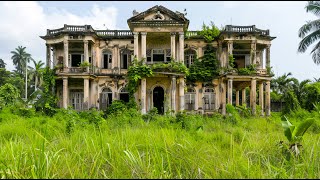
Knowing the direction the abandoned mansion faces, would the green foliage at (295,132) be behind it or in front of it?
in front

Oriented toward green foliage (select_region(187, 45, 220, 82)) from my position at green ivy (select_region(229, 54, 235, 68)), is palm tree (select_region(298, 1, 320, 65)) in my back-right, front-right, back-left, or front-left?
back-left

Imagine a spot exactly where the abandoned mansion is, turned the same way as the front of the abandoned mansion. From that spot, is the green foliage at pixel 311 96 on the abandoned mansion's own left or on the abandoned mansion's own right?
on the abandoned mansion's own left

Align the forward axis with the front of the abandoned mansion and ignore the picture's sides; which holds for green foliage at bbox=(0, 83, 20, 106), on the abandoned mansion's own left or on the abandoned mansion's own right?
on the abandoned mansion's own right

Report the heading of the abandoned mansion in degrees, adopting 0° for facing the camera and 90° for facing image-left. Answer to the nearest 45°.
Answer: approximately 0°

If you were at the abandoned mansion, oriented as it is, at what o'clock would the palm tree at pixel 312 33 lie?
The palm tree is roughly at 9 o'clock from the abandoned mansion.
